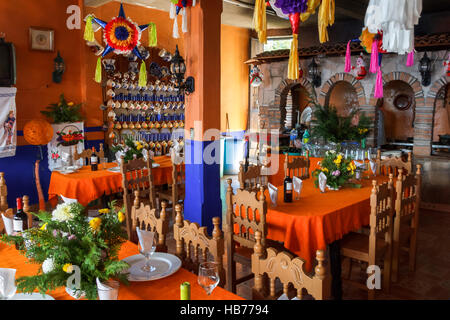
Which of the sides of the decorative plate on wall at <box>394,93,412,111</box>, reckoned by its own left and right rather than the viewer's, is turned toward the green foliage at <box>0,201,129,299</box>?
front

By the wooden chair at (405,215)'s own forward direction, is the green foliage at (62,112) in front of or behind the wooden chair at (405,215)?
in front

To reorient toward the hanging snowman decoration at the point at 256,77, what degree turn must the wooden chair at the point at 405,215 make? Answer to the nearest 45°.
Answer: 0° — it already faces it

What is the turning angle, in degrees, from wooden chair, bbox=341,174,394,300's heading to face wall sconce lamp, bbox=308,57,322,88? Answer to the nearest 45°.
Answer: approximately 45° to its right

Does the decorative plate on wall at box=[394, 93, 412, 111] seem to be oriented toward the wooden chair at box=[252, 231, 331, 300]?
yes

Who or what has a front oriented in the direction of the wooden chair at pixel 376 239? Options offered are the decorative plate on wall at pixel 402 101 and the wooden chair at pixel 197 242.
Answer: the decorative plate on wall

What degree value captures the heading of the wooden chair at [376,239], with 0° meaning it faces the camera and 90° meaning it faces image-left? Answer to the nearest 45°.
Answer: approximately 135°

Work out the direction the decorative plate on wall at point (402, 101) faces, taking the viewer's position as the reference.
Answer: facing the viewer

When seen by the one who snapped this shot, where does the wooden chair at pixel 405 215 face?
facing away from the viewer and to the left of the viewer

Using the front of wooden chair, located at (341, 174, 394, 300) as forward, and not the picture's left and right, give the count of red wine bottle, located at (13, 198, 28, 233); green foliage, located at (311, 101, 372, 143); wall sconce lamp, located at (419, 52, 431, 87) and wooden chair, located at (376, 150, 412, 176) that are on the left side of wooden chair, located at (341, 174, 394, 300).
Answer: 1
